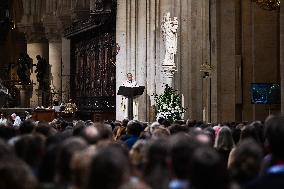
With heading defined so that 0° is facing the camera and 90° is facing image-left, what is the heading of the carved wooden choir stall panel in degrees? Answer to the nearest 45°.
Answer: approximately 45°

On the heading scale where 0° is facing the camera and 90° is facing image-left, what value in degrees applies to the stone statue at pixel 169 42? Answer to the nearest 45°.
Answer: approximately 0°
